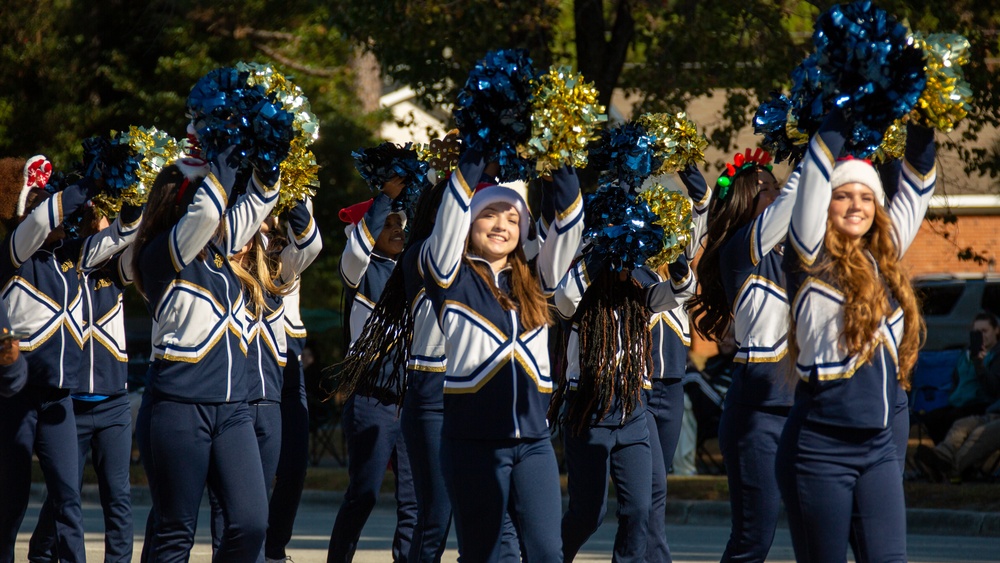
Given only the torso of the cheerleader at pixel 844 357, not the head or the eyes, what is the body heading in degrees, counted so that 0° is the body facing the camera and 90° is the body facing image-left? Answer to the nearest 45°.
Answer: approximately 315°

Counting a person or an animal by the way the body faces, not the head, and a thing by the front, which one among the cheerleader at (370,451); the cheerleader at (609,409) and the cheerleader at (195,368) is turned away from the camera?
the cheerleader at (609,409)

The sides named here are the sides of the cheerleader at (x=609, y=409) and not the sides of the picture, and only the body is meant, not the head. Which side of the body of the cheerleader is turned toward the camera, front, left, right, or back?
back

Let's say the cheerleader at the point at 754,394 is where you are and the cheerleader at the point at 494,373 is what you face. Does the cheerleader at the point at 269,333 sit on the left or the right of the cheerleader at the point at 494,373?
right

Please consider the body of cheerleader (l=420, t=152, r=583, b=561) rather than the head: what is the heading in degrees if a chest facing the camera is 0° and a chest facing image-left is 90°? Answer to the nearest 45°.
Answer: approximately 315°

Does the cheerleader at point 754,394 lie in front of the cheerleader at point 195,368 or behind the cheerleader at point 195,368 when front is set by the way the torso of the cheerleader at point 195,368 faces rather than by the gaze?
in front
